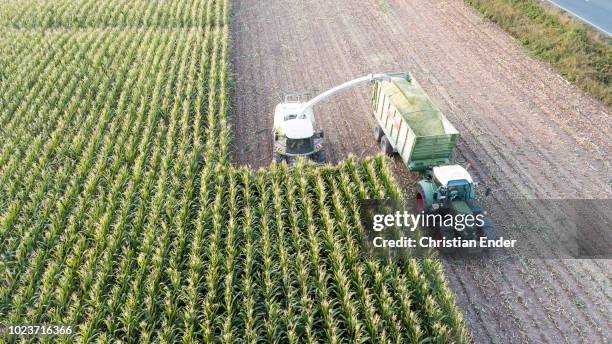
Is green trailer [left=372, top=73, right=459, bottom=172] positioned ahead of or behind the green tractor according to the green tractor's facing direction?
behind

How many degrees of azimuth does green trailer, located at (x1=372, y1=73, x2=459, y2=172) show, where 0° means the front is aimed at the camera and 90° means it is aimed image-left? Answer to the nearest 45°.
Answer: approximately 315°

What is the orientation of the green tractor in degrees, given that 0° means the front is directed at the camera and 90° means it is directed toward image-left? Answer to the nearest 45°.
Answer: approximately 315°

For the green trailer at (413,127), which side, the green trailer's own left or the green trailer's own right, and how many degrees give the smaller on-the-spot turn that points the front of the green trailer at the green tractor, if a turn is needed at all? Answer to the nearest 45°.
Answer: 0° — it already faces it
